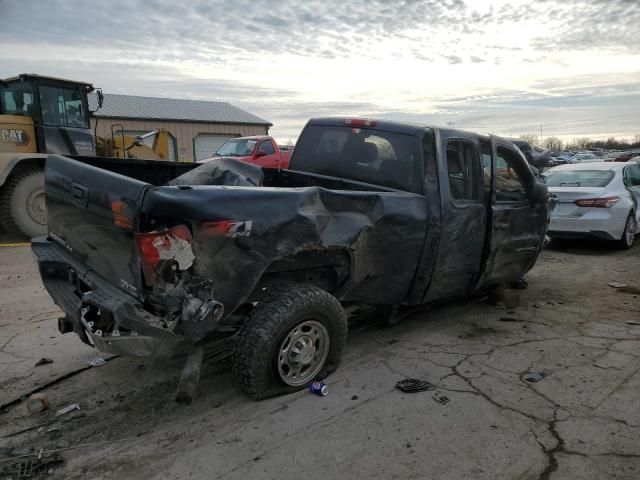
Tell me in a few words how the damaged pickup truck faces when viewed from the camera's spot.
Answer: facing away from the viewer and to the right of the viewer

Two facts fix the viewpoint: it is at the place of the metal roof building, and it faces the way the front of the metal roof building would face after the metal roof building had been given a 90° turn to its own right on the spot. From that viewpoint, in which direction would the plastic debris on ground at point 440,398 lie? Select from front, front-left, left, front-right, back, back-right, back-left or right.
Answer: left

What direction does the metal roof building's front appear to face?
toward the camera

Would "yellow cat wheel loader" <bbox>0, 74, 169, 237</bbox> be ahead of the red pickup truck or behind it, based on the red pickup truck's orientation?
ahead

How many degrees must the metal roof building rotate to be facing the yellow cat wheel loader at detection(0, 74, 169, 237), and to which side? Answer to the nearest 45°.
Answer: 0° — it already faces it

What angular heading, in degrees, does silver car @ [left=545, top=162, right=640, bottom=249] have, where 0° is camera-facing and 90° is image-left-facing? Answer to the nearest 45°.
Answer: approximately 225°

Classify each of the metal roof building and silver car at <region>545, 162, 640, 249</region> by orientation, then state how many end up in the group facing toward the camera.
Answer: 1

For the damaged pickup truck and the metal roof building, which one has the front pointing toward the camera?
the metal roof building

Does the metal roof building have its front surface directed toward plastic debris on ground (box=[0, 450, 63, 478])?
yes

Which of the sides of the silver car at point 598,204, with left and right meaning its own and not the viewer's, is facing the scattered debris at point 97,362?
back

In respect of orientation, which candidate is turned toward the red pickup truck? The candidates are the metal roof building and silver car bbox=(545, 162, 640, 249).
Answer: the metal roof building

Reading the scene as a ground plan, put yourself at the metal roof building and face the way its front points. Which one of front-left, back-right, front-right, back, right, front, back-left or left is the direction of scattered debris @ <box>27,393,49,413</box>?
front

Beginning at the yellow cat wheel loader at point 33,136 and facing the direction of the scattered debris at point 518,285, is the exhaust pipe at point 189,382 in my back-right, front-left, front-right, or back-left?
front-right

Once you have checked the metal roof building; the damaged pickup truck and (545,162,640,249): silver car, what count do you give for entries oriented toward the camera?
1
